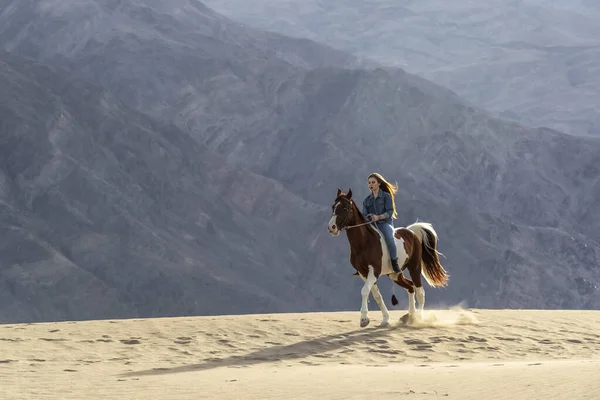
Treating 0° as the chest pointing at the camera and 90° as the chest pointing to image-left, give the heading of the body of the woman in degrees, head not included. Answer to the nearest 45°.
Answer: approximately 45°

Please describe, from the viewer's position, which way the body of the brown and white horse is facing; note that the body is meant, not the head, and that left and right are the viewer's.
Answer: facing the viewer and to the left of the viewer

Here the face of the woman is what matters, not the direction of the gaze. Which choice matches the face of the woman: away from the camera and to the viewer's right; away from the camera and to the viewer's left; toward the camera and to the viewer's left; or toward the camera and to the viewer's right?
toward the camera and to the viewer's left
